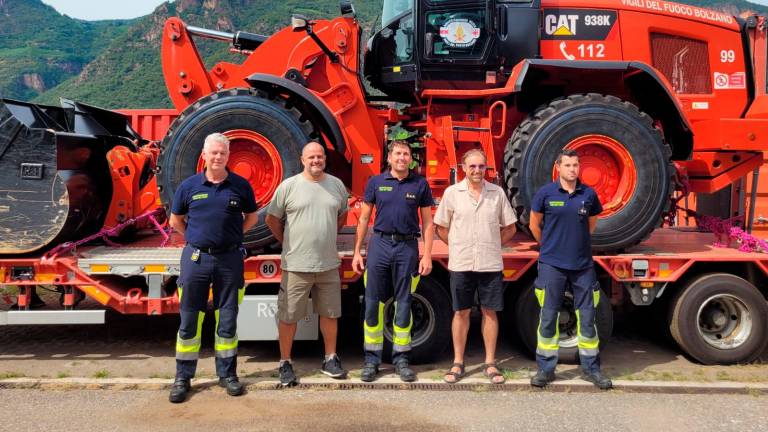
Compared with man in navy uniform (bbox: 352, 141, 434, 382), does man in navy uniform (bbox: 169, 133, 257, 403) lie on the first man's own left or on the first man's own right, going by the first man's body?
on the first man's own right

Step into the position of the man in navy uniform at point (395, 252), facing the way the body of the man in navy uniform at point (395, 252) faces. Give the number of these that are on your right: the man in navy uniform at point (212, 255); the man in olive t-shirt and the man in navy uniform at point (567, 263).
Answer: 2

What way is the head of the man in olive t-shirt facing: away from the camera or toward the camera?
toward the camera

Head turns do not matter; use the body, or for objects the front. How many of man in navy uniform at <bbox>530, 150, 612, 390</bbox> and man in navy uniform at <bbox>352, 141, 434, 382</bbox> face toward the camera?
2

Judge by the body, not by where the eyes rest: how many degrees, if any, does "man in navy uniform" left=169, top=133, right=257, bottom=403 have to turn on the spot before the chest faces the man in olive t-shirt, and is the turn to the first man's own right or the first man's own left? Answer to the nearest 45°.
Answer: approximately 90° to the first man's own left

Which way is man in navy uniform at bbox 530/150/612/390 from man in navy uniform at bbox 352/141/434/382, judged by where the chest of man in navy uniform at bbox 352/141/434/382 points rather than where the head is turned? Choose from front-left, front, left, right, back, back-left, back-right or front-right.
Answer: left

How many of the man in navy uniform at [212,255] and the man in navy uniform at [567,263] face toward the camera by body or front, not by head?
2

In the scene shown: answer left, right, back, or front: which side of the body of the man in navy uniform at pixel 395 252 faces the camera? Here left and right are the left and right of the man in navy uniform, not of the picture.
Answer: front

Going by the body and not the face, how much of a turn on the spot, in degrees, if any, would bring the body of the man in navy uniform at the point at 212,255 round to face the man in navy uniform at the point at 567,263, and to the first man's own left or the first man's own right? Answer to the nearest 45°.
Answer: approximately 90° to the first man's own left

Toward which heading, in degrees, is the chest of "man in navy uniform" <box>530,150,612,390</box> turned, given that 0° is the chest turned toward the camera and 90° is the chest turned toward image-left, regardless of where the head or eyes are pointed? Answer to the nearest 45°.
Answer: approximately 0°

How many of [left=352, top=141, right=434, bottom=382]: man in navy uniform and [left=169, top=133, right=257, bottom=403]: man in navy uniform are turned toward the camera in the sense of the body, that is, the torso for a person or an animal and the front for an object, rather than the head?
2

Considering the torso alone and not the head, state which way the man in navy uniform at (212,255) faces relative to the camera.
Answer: toward the camera
